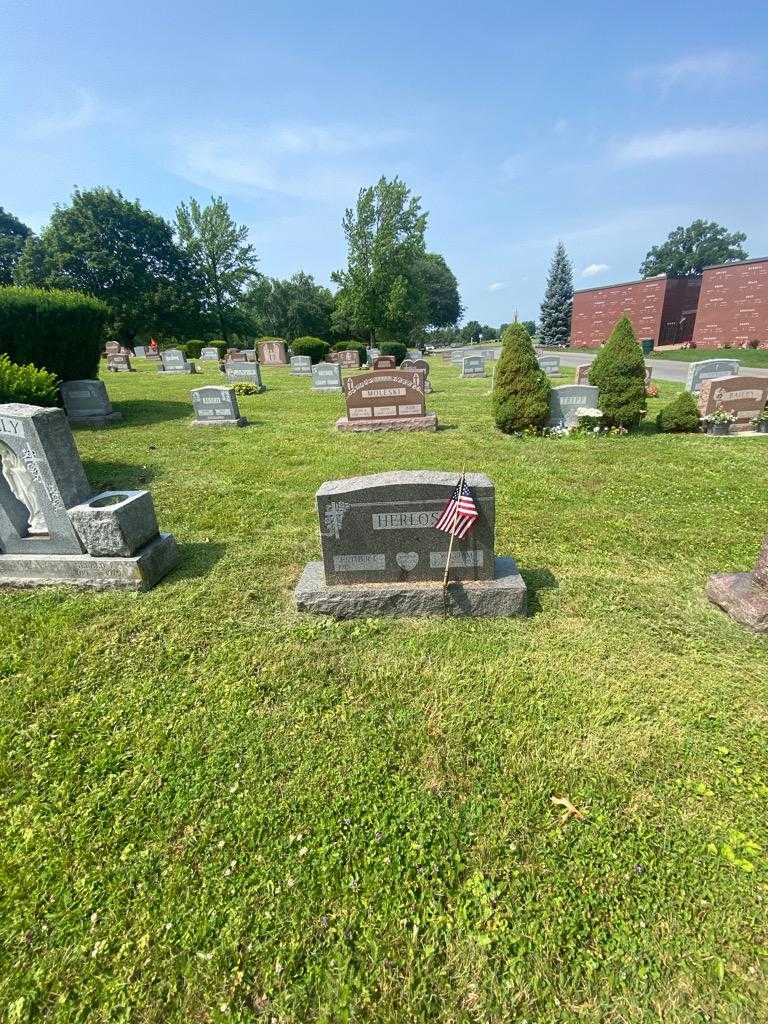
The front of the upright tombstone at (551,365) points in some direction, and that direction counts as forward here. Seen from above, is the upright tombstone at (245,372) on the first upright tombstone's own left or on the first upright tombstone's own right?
on the first upright tombstone's own right

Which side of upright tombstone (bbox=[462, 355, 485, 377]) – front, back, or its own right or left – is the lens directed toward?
front

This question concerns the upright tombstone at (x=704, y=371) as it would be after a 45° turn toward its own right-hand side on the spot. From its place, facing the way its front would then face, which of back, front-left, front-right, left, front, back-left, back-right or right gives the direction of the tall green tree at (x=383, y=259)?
right

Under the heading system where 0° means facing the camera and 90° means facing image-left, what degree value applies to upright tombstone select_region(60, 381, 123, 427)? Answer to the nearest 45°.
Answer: approximately 0°

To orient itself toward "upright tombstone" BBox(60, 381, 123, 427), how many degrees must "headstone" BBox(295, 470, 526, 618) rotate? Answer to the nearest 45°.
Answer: approximately 135° to its right

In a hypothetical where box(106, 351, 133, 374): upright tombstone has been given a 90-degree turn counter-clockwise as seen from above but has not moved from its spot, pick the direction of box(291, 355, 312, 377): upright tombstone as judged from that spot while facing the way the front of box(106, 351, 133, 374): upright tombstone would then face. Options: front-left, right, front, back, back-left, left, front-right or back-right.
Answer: front-right

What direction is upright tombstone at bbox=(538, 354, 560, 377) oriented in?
toward the camera

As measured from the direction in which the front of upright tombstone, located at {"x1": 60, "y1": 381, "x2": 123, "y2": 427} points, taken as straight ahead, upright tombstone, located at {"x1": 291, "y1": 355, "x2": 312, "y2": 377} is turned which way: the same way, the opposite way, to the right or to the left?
the same way

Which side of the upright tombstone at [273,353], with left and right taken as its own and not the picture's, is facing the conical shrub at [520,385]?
front

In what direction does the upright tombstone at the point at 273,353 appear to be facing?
toward the camera

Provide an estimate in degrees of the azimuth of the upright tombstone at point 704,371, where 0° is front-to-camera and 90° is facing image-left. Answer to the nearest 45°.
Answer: approximately 0°

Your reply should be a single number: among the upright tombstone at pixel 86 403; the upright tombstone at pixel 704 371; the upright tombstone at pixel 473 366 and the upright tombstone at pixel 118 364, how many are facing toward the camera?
4

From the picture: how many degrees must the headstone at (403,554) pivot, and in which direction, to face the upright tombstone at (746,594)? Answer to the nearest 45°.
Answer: approximately 90° to its left

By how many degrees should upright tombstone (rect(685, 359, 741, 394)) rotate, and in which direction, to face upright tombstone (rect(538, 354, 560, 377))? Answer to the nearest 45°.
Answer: approximately 135° to its right

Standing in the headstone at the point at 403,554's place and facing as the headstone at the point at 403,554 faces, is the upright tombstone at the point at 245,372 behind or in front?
behind

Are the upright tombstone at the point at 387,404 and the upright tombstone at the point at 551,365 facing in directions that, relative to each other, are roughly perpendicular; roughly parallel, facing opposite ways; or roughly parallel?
roughly parallel

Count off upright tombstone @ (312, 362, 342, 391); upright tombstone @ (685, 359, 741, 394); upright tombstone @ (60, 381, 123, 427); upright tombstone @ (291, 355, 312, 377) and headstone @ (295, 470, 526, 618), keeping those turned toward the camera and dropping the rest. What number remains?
5

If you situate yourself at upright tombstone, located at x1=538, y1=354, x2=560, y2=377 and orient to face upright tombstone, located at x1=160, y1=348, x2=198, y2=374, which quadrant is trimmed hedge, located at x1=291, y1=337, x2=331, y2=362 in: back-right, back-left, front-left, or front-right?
front-right
